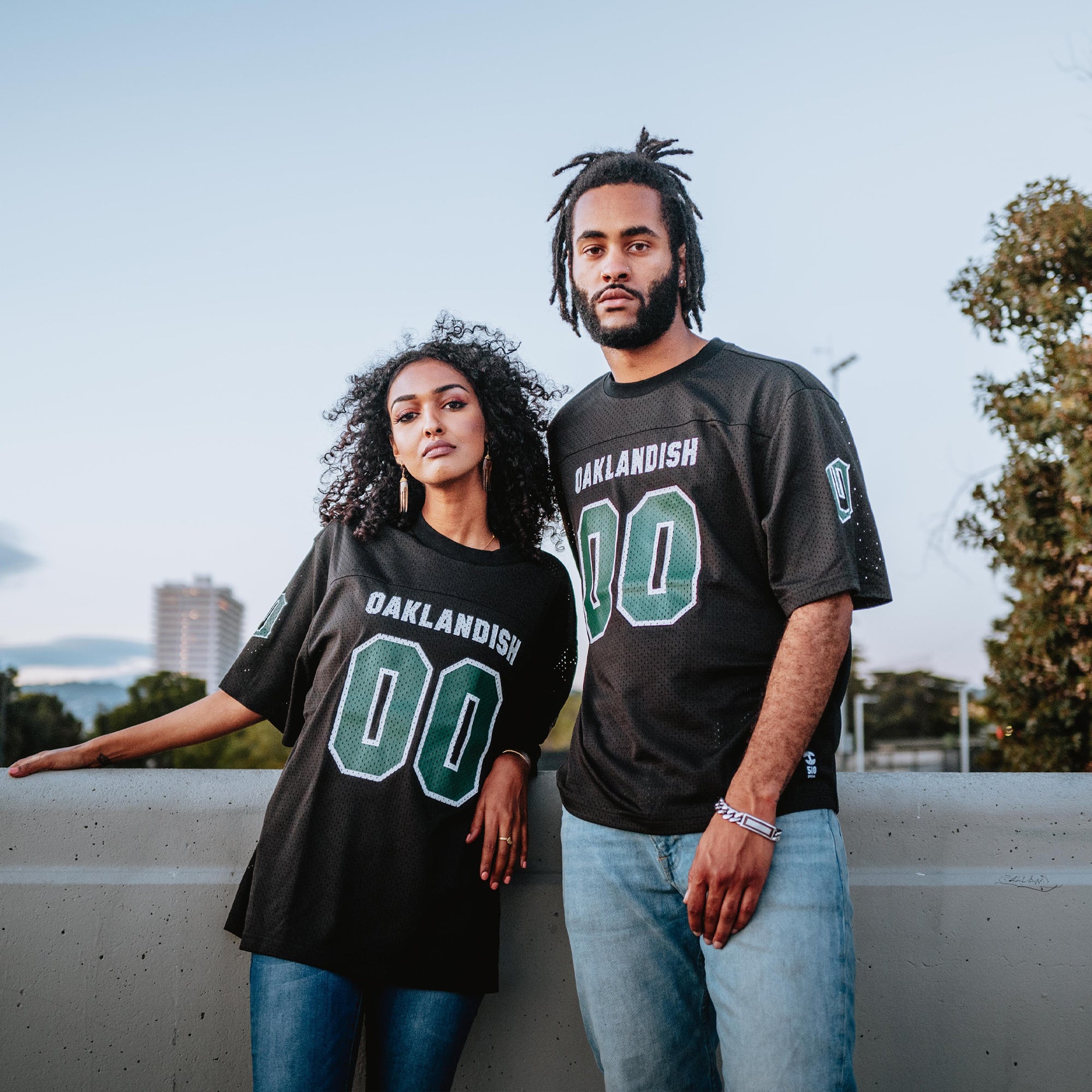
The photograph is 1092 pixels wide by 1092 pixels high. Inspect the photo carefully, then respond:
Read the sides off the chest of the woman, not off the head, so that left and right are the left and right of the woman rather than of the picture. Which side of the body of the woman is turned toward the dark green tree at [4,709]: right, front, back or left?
back

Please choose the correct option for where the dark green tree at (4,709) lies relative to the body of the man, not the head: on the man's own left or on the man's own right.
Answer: on the man's own right

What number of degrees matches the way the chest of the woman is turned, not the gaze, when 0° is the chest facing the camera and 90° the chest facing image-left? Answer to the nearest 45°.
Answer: approximately 0°

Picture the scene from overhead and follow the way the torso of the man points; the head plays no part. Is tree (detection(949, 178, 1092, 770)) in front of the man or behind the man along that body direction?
behind

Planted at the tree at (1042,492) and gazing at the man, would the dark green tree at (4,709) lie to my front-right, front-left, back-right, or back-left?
back-right

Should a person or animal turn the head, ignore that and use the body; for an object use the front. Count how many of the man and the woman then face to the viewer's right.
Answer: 0

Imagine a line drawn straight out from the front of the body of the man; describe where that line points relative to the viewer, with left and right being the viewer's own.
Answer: facing the viewer and to the left of the viewer

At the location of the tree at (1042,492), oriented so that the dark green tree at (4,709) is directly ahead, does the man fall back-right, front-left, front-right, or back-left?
back-left
